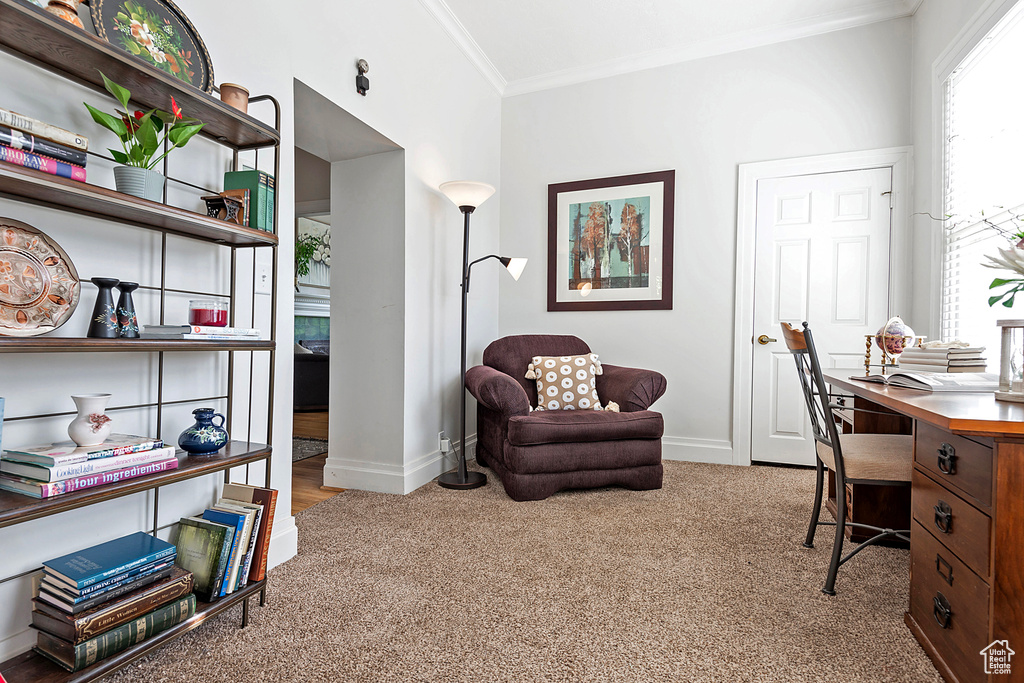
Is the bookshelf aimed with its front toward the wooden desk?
yes

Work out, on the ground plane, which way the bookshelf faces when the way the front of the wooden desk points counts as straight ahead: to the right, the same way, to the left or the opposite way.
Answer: the opposite way

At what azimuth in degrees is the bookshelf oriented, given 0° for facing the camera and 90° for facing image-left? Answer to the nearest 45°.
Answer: approximately 315°

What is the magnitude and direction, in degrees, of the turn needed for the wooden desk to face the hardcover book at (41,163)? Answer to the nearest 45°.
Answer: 0° — it already faces it

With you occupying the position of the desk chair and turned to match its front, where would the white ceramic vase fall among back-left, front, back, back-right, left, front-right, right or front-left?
back-right

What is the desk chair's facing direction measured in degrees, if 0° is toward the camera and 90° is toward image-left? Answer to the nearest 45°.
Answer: approximately 270°

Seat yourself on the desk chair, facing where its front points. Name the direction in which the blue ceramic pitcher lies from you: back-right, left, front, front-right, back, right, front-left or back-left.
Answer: back-right

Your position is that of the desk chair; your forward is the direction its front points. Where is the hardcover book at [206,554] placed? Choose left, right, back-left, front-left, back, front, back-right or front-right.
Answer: back-right

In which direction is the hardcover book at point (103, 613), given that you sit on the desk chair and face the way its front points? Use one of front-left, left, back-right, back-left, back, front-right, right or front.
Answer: back-right

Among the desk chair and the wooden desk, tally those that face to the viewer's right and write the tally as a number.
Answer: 1

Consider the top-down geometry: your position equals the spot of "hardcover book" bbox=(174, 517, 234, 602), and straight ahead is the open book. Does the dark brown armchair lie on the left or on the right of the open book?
left

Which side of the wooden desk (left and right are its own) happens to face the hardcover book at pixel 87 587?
front

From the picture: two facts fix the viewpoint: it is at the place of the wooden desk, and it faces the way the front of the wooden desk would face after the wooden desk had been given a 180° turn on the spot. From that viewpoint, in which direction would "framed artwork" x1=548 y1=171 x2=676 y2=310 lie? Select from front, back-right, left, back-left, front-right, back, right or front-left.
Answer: left

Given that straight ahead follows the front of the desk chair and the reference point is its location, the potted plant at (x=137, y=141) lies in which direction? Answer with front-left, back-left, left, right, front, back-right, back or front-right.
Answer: back-right

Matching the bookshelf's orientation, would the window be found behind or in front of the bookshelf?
in front
